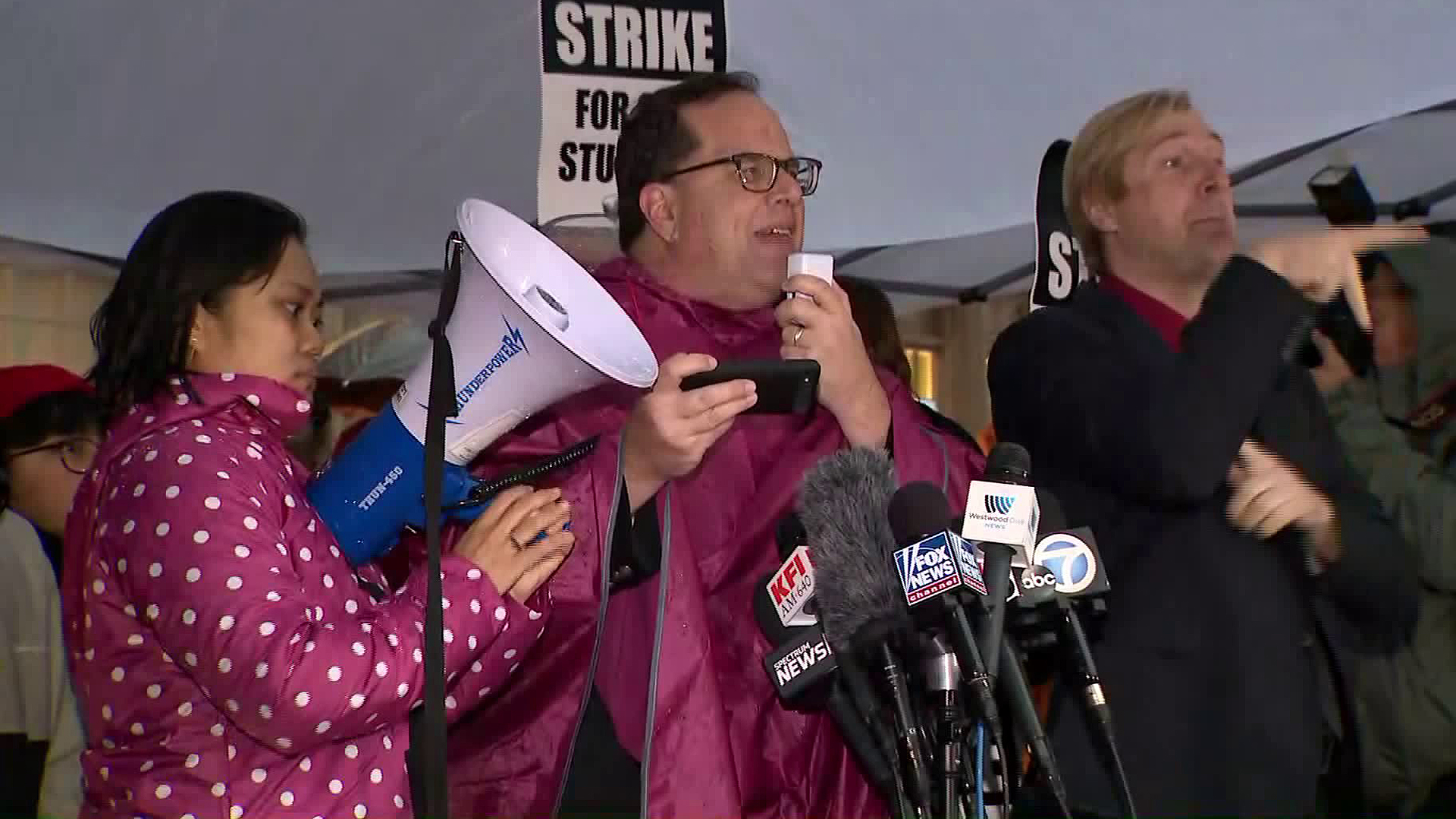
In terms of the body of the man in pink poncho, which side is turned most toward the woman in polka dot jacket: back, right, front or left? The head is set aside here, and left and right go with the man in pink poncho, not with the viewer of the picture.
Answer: right

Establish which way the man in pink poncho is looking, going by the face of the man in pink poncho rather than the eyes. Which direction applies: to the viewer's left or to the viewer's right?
to the viewer's right

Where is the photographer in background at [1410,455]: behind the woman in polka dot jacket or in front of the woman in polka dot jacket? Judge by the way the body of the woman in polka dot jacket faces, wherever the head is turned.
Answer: in front

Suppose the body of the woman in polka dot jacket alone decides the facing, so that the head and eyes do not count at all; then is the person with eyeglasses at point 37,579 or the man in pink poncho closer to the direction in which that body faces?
the man in pink poncho

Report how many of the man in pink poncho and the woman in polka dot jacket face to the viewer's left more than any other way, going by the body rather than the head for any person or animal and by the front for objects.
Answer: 0

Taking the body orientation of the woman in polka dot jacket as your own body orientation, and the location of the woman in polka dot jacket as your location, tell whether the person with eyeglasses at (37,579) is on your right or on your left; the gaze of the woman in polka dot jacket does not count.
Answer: on your left

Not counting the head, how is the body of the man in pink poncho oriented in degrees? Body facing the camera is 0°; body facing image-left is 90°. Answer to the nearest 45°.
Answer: approximately 315°

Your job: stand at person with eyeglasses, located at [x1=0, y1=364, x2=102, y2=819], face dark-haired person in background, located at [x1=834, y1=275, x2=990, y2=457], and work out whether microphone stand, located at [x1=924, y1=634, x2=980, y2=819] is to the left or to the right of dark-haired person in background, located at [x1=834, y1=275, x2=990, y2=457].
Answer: right

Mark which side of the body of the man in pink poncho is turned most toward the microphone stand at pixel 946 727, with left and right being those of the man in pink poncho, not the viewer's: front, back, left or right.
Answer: front

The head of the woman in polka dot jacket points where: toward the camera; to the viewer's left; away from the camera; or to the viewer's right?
to the viewer's right

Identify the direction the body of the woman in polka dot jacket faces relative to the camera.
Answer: to the viewer's right

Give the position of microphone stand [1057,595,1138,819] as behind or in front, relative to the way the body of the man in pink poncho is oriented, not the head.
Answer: in front

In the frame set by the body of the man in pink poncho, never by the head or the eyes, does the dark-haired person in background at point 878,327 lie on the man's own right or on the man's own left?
on the man's own left
